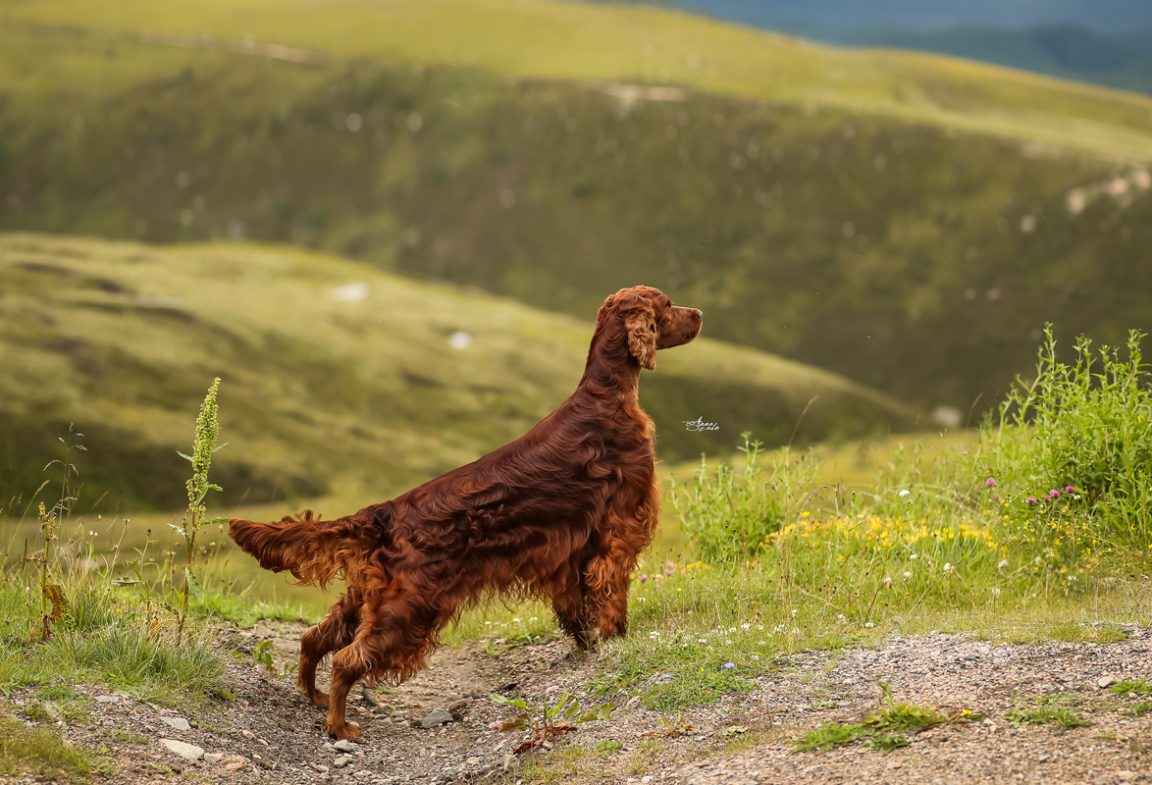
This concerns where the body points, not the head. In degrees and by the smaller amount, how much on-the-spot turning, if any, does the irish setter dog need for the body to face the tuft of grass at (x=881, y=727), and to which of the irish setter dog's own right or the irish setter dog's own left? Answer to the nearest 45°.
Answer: approximately 45° to the irish setter dog's own right

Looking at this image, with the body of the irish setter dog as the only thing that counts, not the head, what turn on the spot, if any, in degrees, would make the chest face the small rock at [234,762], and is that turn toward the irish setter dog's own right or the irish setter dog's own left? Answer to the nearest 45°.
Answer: approximately 135° to the irish setter dog's own right

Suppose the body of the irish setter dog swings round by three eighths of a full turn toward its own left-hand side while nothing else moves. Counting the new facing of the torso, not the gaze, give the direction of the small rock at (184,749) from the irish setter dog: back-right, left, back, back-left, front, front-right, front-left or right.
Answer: left

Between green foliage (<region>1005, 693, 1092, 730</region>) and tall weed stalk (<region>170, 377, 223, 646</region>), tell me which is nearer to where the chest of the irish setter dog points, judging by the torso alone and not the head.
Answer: the green foliage

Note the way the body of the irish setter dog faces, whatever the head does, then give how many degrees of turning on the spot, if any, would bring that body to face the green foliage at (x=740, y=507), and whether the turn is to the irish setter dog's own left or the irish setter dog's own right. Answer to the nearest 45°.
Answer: approximately 45° to the irish setter dog's own left

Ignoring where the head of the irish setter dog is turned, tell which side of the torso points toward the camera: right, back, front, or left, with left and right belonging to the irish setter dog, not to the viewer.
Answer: right

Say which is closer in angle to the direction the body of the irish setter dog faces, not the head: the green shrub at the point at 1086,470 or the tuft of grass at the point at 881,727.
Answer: the green shrub
